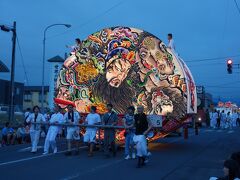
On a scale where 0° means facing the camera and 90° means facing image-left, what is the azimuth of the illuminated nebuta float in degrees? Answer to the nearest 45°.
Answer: approximately 0°

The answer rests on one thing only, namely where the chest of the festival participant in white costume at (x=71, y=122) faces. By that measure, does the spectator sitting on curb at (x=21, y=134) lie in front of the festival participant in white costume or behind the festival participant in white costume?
behind

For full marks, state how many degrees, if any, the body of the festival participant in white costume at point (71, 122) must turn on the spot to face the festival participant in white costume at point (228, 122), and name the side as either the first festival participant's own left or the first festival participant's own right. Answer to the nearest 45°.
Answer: approximately 135° to the first festival participant's own left

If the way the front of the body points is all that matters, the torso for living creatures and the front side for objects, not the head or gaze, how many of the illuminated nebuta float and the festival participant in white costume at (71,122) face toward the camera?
2

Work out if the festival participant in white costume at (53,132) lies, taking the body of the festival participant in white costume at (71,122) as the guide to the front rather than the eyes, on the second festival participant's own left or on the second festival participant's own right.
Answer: on the second festival participant's own right
